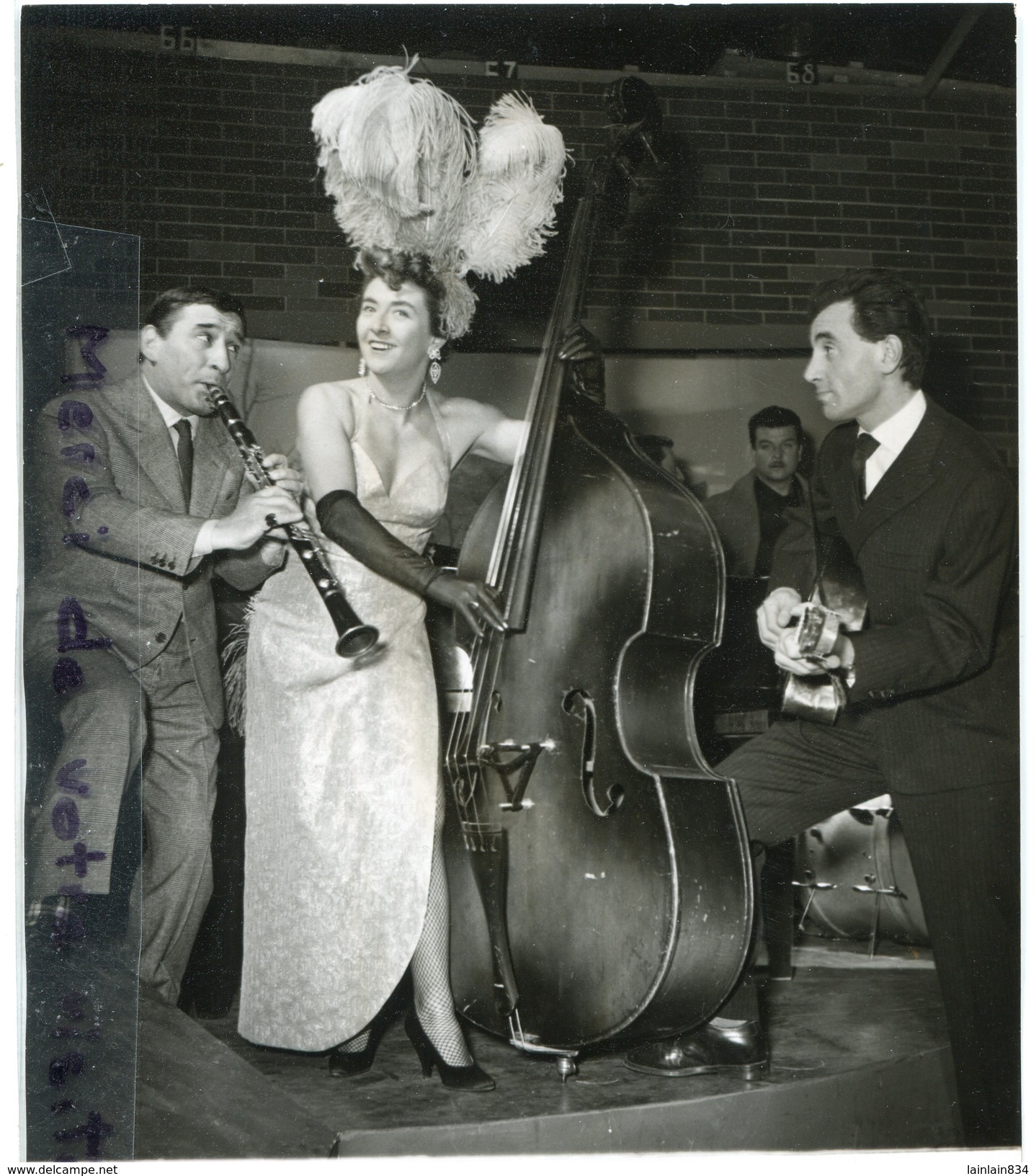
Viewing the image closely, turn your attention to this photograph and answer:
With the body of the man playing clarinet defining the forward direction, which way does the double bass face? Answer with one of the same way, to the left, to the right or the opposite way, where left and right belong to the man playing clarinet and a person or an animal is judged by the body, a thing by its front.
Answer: to the right

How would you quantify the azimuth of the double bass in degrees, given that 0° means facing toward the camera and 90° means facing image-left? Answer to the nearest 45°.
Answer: approximately 45°

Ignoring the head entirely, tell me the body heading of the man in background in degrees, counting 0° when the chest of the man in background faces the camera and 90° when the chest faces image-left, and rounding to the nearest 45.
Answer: approximately 0°

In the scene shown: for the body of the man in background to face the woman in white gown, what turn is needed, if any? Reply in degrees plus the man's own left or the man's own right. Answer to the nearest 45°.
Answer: approximately 45° to the man's own right

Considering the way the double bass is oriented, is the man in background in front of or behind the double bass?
behind

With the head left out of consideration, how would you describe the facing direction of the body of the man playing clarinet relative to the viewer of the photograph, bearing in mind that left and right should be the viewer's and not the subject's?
facing the viewer and to the right of the viewer

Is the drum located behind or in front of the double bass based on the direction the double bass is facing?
behind

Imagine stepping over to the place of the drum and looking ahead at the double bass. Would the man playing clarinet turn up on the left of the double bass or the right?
right

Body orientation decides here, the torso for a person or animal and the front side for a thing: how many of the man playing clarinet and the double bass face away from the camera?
0

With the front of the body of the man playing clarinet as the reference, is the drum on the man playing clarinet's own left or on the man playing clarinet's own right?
on the man playing clarinet's own left
